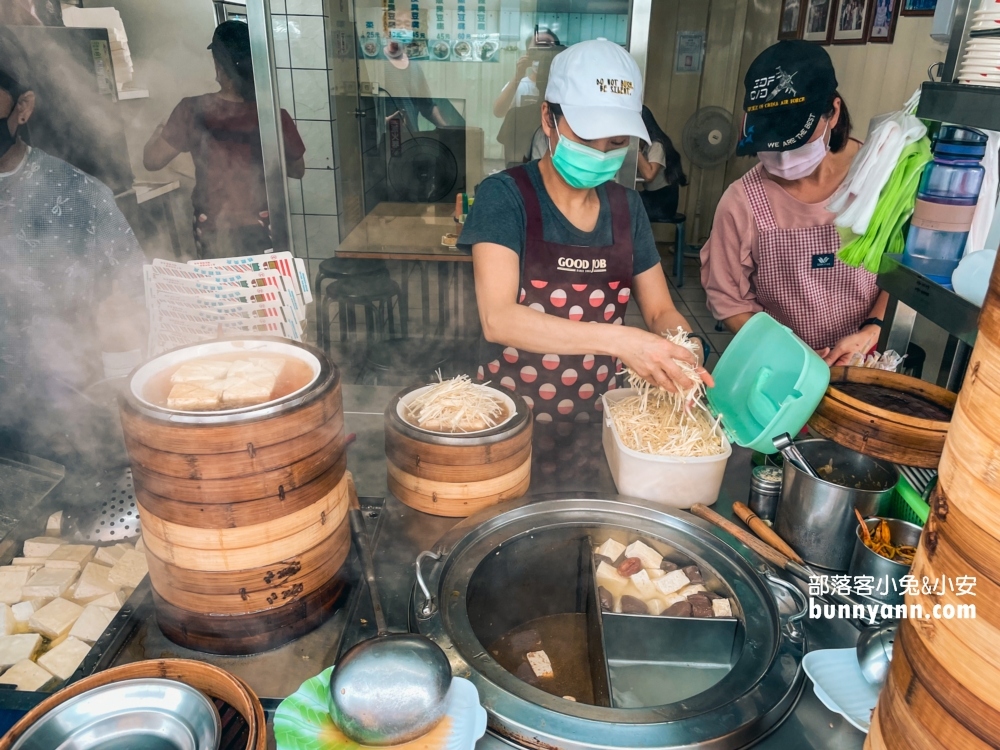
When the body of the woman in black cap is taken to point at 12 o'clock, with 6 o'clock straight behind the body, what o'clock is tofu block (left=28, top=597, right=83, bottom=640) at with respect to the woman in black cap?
The tofu block is roughly at 1 o'clock from the woman in black cap.

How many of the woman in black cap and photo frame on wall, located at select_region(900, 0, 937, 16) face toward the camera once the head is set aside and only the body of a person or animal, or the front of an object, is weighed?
2

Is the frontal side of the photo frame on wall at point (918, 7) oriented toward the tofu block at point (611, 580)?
yes

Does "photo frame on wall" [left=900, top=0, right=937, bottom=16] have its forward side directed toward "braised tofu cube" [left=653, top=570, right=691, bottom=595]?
yes

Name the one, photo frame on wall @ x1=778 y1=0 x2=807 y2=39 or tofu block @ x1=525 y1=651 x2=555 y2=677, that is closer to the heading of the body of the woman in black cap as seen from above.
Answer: the tofu block

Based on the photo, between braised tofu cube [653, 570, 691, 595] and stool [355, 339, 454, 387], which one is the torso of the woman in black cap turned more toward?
the braised tofu cube

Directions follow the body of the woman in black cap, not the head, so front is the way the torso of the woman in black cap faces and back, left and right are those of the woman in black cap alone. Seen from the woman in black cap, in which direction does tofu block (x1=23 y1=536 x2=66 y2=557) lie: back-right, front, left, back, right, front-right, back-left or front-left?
front-right

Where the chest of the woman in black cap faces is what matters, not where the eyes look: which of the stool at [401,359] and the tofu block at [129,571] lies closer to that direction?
the tofu block

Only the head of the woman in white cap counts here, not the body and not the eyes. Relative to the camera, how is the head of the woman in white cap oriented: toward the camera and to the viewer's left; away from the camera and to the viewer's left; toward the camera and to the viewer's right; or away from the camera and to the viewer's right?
toward the camera and to the viewer's right

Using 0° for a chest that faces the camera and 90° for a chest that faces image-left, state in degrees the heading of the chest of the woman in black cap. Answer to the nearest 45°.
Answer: approximately 0°

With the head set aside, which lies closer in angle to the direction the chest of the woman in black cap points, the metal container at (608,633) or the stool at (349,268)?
the metal container

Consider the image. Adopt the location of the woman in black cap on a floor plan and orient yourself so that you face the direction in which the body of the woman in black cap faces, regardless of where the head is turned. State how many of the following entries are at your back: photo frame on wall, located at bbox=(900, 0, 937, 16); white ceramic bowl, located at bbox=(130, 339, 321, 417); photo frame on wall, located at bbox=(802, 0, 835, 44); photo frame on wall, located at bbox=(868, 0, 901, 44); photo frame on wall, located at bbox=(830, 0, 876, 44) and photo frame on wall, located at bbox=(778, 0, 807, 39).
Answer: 5

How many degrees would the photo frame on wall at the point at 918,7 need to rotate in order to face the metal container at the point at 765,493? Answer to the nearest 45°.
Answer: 0° — it already faces it
